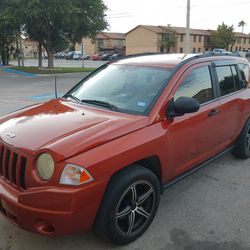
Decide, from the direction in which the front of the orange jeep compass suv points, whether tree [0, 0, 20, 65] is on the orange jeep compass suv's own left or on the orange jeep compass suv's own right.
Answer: on the orange jeep compass suv's own right

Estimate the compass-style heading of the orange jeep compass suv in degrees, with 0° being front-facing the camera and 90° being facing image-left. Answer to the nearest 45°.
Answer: approximately 45°

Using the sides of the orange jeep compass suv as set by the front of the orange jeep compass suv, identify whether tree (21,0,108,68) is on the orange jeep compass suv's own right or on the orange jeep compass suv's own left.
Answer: on the orange jeep compass suv's own right
